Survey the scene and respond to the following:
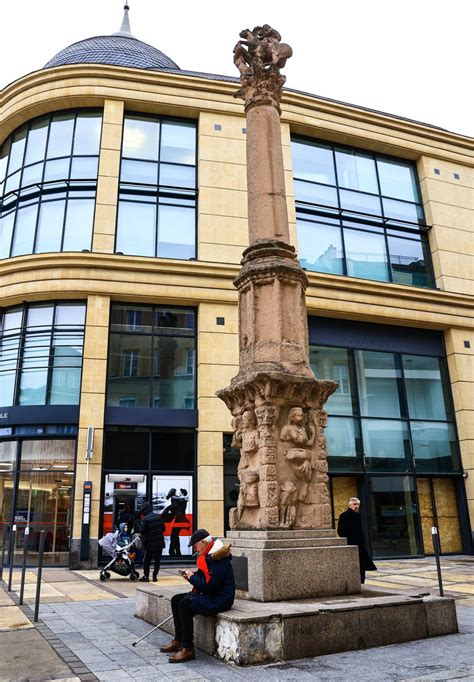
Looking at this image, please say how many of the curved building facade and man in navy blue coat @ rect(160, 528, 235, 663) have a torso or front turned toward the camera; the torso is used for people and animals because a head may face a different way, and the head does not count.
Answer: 1

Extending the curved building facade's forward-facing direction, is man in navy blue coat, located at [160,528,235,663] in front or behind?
in front

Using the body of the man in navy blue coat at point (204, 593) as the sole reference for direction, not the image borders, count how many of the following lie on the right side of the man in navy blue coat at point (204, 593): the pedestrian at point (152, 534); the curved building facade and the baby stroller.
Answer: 3

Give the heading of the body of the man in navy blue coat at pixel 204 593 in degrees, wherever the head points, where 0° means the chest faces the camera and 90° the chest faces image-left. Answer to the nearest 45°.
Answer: approximately 90°

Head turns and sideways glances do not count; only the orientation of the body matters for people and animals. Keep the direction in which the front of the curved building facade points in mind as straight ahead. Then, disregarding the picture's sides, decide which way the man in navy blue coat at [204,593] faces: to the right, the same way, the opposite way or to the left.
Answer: to the right

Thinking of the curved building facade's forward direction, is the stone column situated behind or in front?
in front

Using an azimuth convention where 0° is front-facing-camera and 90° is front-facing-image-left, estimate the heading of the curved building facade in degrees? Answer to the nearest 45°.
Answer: approximately 0°

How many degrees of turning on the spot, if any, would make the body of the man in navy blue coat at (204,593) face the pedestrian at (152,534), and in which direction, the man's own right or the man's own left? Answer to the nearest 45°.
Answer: approximately 90° to the man's own right

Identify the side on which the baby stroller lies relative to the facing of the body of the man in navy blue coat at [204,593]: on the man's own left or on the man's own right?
on the man's own right
